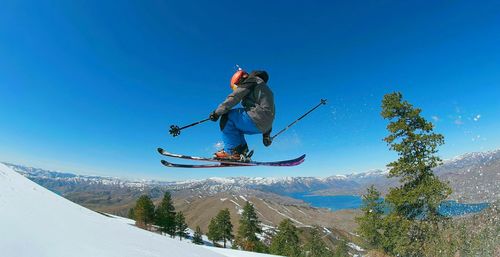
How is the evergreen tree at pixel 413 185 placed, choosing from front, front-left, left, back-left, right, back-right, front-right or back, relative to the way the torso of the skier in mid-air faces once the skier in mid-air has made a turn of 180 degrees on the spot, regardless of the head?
front-left

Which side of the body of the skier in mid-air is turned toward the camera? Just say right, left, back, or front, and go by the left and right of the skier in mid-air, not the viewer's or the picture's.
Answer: left

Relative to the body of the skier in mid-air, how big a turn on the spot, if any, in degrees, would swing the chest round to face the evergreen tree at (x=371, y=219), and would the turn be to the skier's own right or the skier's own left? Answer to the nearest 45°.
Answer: approximately 135° to the skier's own right
